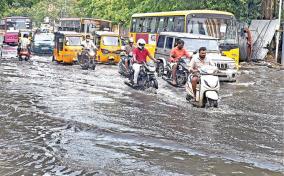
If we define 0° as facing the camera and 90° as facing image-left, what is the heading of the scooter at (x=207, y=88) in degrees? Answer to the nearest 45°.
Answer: approximately 315°

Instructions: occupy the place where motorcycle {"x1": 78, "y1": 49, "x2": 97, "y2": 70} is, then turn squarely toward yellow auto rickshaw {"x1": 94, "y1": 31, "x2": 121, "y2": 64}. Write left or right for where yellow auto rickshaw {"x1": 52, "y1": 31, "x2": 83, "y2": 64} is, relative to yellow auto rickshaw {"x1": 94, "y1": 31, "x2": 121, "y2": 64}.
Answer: left

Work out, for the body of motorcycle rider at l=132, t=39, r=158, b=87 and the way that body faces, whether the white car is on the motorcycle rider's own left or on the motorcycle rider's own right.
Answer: on the motorcycle rider's own left

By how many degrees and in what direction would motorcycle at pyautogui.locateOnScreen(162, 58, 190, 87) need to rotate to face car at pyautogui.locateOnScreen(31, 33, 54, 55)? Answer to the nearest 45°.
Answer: approximately 180°

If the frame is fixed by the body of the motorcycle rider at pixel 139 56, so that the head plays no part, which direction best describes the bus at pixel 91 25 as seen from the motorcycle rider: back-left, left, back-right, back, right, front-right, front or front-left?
back-left

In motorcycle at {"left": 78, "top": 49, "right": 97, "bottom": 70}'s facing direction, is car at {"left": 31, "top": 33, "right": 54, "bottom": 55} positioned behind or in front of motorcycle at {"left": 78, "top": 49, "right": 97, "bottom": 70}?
behind

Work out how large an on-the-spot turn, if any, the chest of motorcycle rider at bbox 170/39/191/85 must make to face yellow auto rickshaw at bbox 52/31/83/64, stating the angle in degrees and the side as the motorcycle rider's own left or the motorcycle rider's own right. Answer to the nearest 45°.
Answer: approximately 180°
